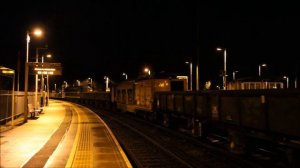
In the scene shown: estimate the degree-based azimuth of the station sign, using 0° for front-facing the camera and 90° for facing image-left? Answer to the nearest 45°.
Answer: approximately 0°
